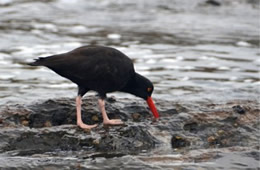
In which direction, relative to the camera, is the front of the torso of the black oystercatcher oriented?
to the viewer's right

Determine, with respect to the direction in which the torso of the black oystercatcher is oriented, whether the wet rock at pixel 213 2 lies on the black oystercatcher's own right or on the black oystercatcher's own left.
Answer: on the black oystercatcher's own left
